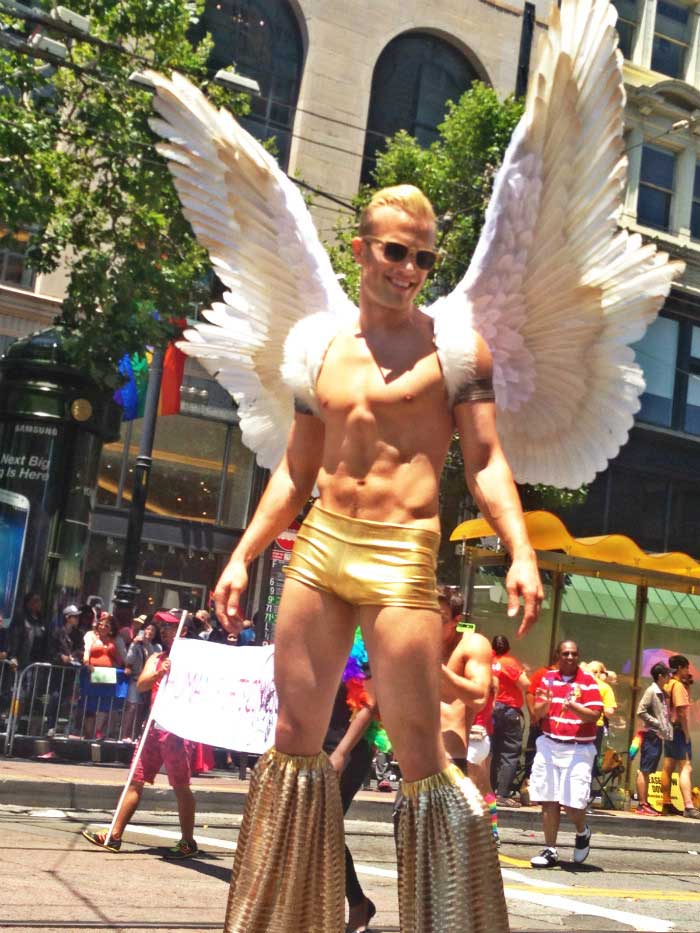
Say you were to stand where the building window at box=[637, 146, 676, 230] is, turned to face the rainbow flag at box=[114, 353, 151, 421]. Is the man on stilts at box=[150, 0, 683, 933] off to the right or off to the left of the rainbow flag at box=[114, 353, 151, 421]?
left

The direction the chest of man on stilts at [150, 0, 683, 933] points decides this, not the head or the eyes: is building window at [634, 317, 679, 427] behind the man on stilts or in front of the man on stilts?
behind

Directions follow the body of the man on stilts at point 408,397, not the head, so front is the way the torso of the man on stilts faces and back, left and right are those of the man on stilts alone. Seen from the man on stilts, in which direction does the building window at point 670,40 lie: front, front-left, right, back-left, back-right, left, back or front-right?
back
